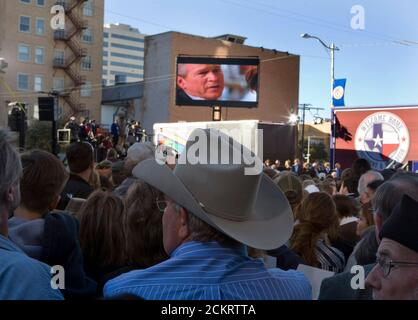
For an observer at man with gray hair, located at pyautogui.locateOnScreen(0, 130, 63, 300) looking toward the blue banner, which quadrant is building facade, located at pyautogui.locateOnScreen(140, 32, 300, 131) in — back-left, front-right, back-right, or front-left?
front-left

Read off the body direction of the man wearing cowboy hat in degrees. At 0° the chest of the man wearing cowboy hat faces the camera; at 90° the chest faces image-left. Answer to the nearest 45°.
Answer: approximately 135°

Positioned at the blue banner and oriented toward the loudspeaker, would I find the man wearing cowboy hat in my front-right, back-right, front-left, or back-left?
front-left

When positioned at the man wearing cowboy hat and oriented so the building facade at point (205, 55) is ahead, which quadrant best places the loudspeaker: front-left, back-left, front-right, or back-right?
front-left

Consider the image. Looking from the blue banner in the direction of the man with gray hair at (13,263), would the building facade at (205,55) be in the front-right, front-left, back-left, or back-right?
back-right

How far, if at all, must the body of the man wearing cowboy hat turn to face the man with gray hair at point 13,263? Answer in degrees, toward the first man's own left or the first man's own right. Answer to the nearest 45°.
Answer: approximately 45° to the first man's own left

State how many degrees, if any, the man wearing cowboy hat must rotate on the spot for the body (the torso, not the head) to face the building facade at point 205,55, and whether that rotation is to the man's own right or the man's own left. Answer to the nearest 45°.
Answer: approximately 45° to the man's own right

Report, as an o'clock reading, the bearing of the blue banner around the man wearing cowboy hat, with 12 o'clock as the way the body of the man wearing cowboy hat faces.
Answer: The blue banner is roughly at 2 o'clock from the man wearing cowboy hat.
